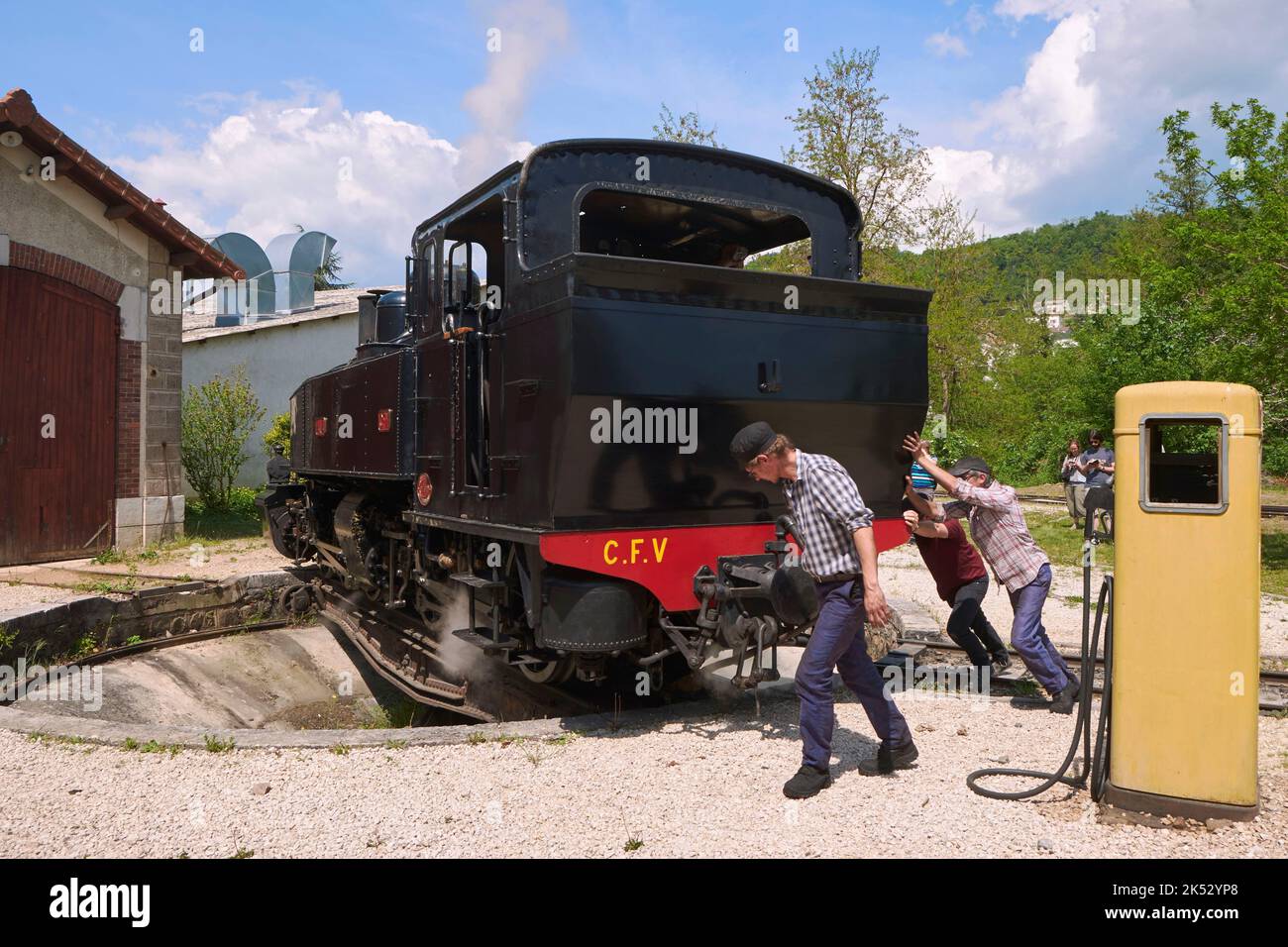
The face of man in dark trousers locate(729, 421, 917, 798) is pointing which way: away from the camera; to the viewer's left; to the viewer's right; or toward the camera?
to the viewer's left

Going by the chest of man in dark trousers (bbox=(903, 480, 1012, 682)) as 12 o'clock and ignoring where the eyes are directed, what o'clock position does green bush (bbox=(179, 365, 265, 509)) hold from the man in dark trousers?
The green bush is roughly at 1 o'clock from the man in dark trousers.

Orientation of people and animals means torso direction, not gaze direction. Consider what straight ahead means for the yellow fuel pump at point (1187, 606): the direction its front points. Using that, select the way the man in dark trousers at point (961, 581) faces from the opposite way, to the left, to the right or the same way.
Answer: to the right

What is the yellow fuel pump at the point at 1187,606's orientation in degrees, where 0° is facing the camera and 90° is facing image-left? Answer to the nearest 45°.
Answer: approximately 0°

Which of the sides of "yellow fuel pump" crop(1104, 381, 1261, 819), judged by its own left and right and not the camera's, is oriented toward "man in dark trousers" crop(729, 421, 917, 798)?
right

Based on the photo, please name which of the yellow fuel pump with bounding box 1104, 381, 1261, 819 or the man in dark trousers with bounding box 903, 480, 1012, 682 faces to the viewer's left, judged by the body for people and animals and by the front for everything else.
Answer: the man in dark trousers

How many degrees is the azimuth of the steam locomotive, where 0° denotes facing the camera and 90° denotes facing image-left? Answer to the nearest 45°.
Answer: approximately 135°

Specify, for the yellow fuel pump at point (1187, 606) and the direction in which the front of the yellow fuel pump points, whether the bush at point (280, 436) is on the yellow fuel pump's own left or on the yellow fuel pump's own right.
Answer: on the yellow fuel pump's own right

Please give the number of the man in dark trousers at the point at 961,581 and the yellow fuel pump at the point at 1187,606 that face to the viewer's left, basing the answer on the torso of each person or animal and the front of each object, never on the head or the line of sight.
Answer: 1

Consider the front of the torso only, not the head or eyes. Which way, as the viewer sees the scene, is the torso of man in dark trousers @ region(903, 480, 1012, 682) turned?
to the viewer's left

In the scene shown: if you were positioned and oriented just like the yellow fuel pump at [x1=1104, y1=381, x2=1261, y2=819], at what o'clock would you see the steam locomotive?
The steam locomotive is roughly at 3 o'clock from the yellow fuel pump.
